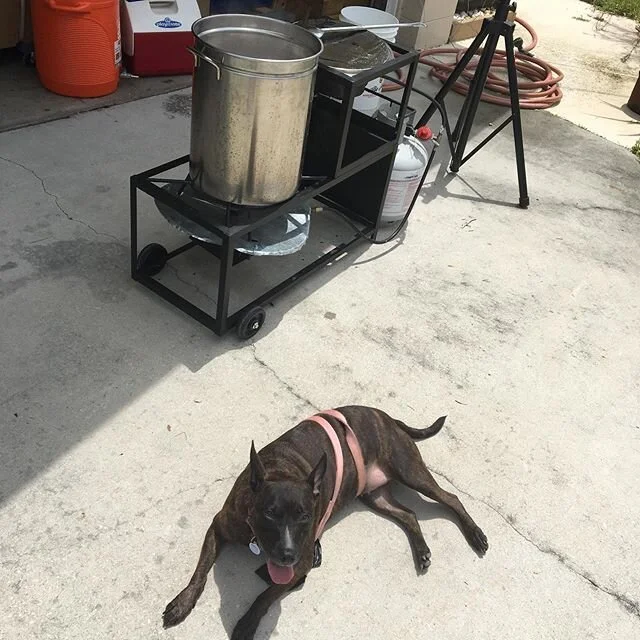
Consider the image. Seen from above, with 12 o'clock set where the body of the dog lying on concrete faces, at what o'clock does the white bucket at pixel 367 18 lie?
The white bucket is roughly at 4 o'clock from the dog lying on concrete.

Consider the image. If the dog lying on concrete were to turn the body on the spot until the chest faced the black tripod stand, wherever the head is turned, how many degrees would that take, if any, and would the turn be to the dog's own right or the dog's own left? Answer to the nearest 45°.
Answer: approximately 135° to the dog's own right

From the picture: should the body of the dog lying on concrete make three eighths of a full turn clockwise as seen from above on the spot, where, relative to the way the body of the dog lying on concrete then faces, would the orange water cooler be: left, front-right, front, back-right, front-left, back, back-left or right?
front-left

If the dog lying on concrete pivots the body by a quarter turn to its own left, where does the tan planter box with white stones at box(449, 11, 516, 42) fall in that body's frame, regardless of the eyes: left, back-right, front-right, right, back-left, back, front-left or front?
back-left

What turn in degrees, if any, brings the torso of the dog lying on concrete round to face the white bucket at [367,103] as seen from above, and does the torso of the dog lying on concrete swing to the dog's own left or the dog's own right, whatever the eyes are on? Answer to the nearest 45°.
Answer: approximately 135° to the dog's own right

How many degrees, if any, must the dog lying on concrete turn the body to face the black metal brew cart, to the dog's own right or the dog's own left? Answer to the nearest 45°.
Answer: approximately 135° to the dog's own right

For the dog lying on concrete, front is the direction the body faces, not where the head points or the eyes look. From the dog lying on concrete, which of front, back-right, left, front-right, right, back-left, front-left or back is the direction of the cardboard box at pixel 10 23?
right

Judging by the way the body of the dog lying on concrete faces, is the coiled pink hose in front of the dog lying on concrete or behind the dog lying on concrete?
behind

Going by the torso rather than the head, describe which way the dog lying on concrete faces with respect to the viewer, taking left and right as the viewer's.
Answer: facing the viewer and to the left of the viewer

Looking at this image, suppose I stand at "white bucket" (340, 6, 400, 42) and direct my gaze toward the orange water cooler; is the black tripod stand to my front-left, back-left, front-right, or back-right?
back-left

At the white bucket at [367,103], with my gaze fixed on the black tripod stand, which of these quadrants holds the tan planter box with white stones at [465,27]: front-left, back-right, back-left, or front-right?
front-left
